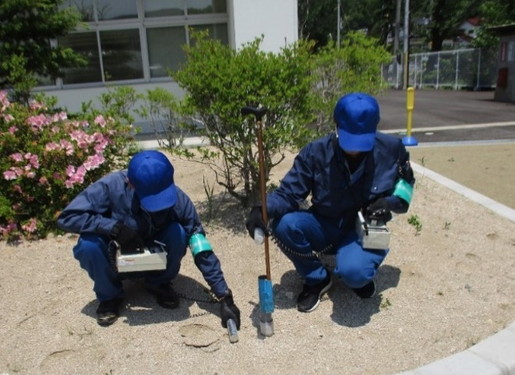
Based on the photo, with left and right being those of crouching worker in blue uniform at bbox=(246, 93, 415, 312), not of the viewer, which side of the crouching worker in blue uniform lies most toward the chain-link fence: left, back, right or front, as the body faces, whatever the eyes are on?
back

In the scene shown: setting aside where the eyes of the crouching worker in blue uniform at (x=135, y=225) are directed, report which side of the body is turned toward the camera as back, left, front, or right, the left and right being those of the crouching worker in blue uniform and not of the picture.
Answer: front

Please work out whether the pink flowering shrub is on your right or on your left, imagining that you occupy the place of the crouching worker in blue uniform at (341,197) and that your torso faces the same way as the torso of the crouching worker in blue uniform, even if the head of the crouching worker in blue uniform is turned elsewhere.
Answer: on your right

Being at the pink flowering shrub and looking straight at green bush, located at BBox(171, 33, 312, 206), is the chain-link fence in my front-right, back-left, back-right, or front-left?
front-left

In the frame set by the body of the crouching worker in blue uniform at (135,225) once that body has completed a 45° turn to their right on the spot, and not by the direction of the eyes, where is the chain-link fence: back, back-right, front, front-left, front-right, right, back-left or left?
back

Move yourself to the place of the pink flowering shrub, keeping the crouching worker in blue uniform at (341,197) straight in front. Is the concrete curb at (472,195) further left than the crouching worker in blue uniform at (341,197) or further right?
left

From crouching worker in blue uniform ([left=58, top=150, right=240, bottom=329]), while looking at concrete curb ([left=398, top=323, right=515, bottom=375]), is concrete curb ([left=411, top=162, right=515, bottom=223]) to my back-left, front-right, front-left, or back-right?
front-left

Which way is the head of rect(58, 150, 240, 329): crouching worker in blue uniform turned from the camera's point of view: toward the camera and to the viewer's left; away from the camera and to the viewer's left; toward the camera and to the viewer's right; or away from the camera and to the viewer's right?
toward the camera and to the viewer's right

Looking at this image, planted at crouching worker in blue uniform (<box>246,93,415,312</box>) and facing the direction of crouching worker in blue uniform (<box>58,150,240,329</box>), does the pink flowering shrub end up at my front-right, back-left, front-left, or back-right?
front-right
